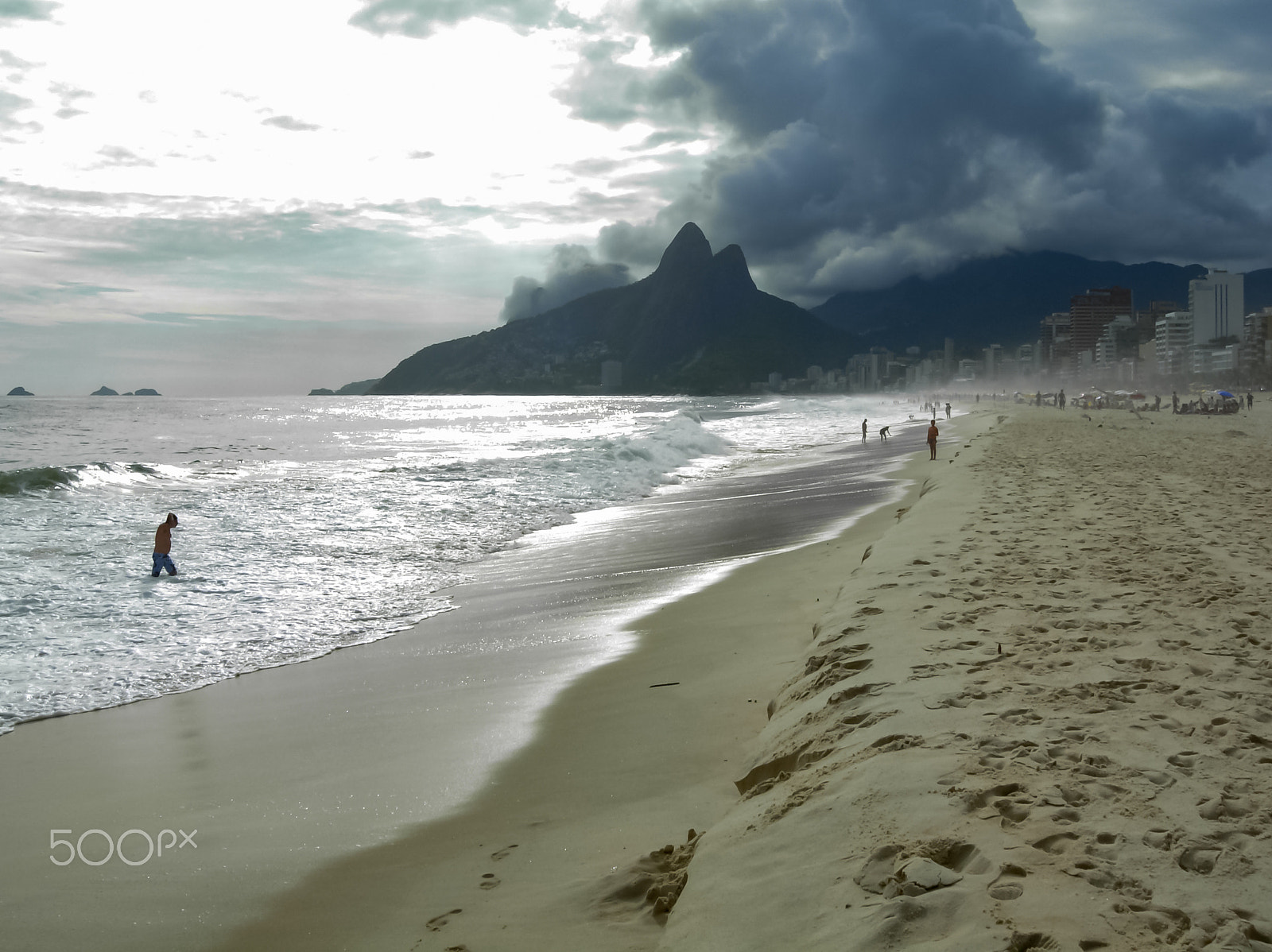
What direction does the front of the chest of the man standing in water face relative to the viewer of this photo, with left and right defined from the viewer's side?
facing to the right of the viewer
